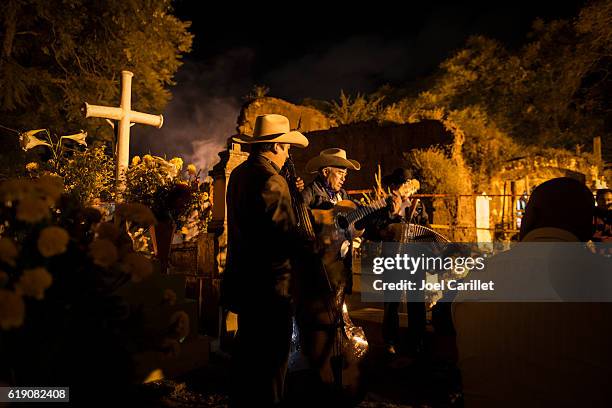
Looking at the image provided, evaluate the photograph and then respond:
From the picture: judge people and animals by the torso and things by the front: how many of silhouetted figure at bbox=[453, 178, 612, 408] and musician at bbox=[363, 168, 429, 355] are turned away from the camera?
1

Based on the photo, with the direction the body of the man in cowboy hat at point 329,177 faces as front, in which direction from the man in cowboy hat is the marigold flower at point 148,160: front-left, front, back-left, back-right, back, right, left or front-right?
back-right

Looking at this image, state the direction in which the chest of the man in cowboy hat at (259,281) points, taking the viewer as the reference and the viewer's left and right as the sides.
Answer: facing away from the viewer and to the right of the viewer

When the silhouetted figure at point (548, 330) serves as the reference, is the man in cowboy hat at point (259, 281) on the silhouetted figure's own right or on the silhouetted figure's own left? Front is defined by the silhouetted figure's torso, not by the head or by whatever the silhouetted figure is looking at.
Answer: on the silhouetted figure's own left

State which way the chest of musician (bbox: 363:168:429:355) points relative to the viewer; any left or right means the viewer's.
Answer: facing the viewer and to the right of the viewer

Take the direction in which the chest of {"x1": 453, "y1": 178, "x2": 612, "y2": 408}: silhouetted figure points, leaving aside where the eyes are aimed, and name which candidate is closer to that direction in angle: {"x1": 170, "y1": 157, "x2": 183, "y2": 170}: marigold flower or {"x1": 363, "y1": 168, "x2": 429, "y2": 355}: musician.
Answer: the musician

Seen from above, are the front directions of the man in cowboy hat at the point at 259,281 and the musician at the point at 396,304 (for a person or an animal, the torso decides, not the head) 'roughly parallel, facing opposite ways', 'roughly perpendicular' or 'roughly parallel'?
roughly perpendicular

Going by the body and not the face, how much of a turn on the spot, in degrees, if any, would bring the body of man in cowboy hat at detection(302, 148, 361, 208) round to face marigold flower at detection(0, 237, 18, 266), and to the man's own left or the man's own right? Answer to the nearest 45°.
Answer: approximately 45° to the man's own right

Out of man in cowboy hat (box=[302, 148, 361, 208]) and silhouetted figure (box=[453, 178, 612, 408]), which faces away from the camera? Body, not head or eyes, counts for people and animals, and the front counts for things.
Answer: the silhouetted figure

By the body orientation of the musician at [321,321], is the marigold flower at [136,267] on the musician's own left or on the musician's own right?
on the musician's own right

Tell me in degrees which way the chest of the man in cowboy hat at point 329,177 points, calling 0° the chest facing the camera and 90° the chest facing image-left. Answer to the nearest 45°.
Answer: approximately 315°

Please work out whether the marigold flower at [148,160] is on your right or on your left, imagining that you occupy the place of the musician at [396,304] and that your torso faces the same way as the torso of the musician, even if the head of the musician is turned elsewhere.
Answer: on your right

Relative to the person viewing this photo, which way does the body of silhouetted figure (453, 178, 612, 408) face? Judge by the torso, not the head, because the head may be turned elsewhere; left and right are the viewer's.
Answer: facing away from the viewer

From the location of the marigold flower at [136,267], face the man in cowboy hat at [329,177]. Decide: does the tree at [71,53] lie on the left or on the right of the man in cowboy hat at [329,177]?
left
